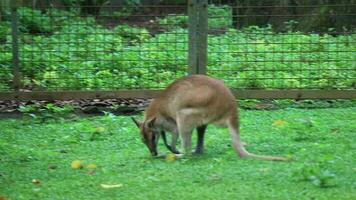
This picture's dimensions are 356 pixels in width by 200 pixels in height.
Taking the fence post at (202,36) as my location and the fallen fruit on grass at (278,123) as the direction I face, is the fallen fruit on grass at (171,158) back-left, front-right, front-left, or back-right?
front-right

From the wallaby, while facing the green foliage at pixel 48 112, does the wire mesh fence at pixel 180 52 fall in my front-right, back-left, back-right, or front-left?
front-right

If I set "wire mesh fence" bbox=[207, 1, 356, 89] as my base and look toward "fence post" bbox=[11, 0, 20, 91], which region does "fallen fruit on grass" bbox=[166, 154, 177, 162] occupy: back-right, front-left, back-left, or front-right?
front-left

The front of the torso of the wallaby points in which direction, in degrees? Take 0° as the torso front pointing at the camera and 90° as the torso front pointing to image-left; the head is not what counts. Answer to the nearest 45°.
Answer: approximately 90°

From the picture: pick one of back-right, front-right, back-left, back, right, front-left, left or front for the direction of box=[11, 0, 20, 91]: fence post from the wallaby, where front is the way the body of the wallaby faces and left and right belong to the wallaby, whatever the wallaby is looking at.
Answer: front-right

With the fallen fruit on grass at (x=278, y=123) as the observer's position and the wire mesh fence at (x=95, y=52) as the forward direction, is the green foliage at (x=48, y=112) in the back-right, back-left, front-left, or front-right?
front-left

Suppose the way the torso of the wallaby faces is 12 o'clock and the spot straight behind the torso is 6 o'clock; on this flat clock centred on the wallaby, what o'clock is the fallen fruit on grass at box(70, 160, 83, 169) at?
The fallen fruit on grass is roughly at 11 o'clock from the wallaby.

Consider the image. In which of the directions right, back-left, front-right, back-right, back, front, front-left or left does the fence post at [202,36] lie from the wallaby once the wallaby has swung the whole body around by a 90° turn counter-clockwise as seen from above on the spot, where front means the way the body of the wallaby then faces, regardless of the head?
back

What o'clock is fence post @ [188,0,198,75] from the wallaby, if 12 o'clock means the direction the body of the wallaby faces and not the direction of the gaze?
The fence post is roughly at 3 o'clock from the wallaby.

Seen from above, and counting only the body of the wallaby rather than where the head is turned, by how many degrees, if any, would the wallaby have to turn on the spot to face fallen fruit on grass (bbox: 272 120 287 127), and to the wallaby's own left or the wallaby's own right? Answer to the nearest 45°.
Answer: approximately 135° to the wallaby's own right

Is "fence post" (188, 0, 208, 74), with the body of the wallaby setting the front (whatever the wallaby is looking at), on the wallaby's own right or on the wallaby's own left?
on the wallaby's own right

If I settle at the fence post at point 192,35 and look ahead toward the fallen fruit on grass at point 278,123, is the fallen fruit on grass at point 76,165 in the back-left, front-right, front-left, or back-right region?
front-right

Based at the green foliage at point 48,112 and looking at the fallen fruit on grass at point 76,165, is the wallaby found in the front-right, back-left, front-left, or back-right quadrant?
front-left
